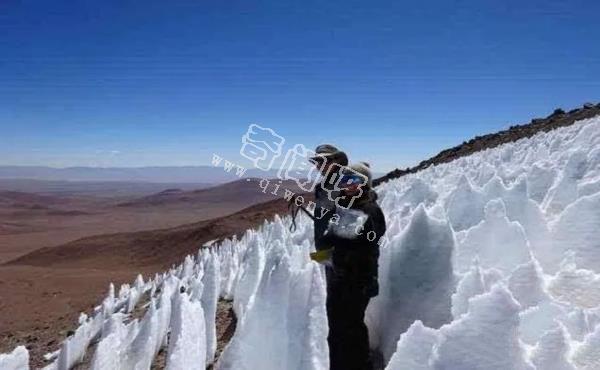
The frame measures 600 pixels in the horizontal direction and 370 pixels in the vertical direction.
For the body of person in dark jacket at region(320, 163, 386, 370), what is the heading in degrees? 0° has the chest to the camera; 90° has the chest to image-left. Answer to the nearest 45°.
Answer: approximately 45°
